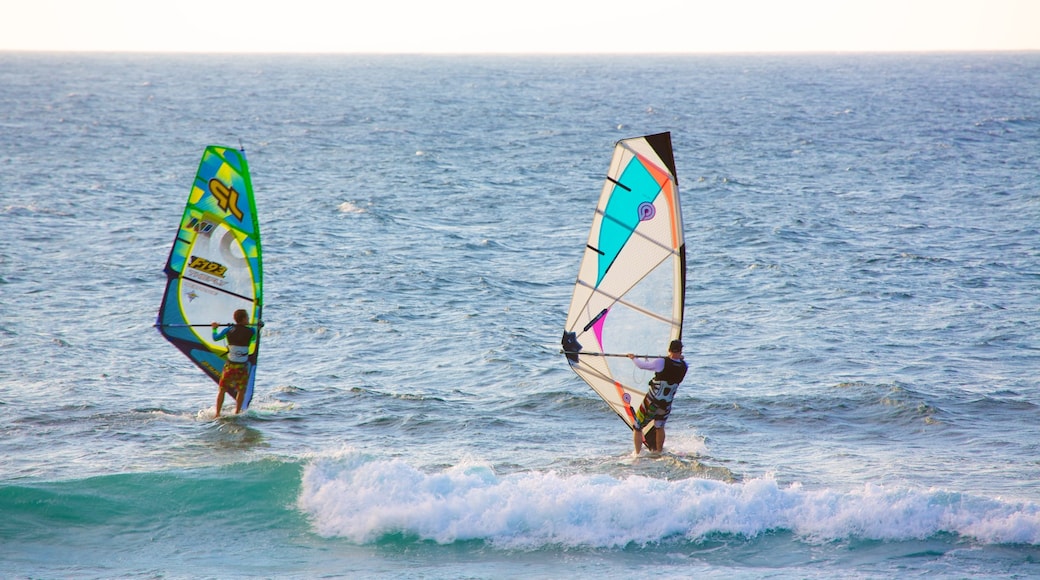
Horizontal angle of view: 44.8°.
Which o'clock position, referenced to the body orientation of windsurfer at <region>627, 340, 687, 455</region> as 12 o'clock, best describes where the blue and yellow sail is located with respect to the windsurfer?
The blue and yellow sail is roughly at 11 o'clock from the windsurfer.

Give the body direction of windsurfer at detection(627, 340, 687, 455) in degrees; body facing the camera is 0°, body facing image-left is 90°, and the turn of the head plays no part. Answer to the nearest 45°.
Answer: approximately 135°

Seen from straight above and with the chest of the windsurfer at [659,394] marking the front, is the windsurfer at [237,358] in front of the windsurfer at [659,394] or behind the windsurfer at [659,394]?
in front
